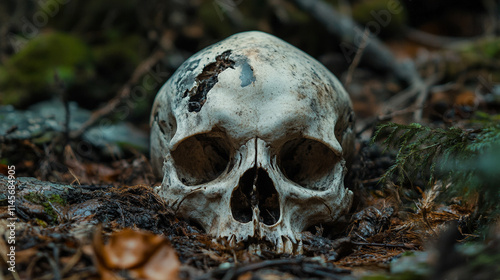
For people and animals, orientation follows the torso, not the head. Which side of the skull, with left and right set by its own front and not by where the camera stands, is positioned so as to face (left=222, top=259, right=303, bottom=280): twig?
front

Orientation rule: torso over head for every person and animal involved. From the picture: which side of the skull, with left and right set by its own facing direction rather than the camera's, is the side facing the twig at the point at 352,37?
back

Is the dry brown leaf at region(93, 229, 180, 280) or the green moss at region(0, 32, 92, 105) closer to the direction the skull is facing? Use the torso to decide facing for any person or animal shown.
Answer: the dry brown leaf

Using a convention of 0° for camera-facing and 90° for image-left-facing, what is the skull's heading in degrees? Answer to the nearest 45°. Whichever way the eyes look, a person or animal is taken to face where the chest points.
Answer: approximately 0°

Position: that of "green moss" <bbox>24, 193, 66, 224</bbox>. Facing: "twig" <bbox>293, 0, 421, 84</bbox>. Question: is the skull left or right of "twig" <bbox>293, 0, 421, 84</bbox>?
right

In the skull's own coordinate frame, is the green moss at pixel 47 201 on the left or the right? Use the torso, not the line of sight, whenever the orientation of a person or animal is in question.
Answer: on its right

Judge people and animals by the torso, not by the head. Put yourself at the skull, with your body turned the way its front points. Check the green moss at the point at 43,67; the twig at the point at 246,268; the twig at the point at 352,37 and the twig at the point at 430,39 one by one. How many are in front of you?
1

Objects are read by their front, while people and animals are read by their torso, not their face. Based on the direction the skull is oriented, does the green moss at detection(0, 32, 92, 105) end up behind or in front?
behind
